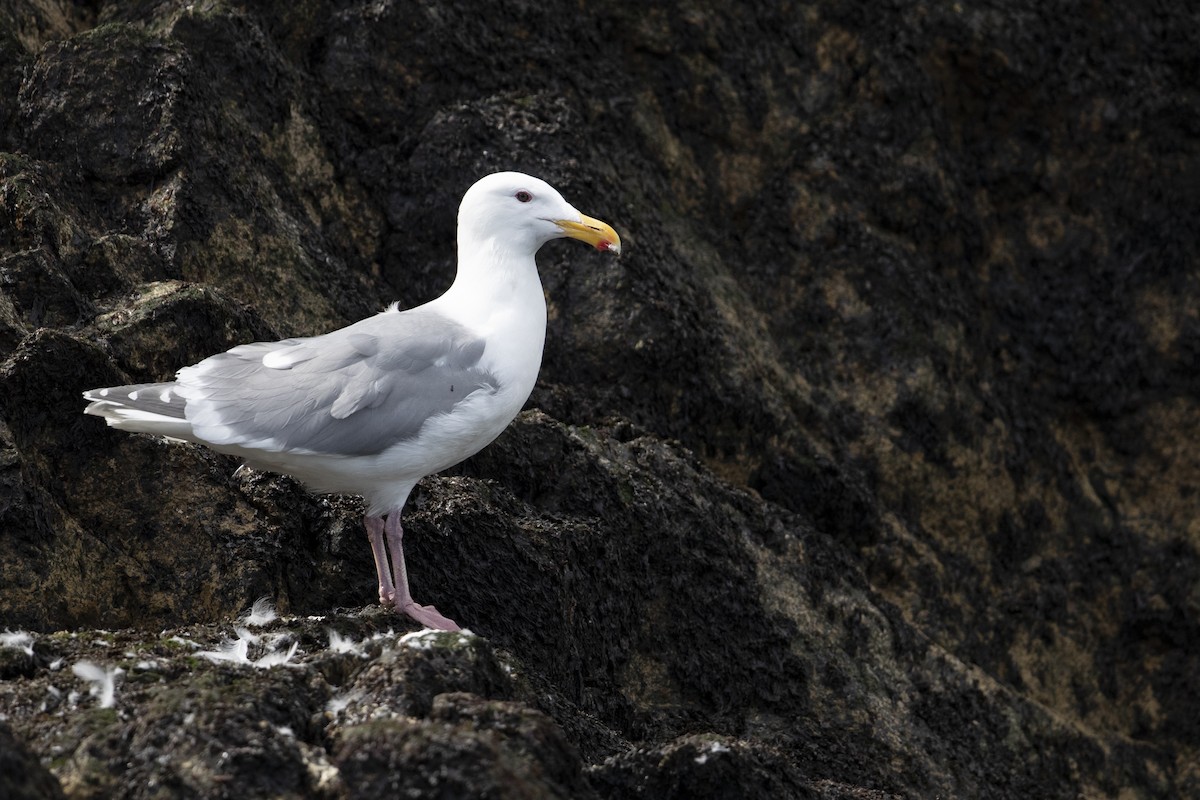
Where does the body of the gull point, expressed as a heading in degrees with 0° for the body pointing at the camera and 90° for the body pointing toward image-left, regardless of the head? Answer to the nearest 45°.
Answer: approximately 270°
